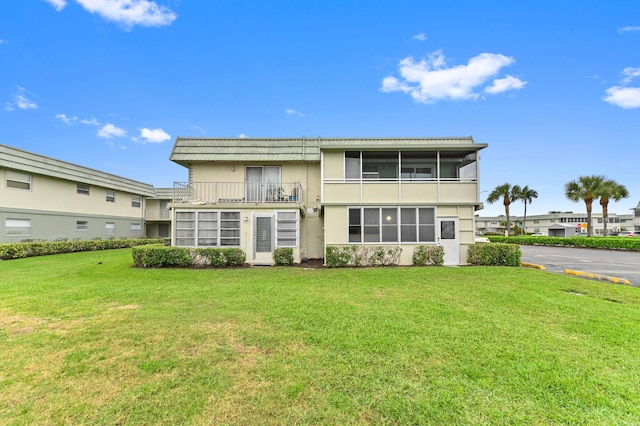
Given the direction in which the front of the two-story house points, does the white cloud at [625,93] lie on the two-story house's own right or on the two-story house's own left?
on the two-story house's own left

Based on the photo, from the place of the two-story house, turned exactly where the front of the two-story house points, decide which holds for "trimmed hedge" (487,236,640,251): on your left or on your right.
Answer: on your left

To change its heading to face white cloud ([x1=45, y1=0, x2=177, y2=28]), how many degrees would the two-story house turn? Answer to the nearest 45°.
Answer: approximately 90° to its right

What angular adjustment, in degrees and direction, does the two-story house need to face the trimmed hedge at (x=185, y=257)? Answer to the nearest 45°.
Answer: approximately 90° to its right

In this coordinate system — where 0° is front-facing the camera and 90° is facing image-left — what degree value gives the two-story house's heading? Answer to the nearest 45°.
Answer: approximately 0°

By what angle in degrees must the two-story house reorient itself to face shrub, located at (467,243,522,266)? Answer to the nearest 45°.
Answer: approximately 90° to its left
